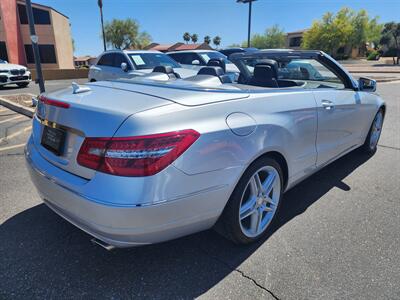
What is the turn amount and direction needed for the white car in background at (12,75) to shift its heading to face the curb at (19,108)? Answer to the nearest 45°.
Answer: approximately 45° to its right

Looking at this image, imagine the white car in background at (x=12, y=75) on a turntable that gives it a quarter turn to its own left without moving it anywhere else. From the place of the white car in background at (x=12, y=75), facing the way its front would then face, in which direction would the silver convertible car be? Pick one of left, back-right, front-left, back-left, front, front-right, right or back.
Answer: back-right

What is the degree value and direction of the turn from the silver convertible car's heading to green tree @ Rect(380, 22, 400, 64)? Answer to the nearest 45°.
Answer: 0° — it already faces it

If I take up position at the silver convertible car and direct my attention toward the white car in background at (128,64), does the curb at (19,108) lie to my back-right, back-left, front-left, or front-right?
front-left

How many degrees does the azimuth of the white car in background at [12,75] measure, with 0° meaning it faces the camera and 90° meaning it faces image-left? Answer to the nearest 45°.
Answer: approximately 315°

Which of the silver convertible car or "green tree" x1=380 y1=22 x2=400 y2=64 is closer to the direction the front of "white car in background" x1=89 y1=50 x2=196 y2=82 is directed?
the silver convertible car

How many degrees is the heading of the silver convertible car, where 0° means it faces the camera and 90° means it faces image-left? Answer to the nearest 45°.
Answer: approximately 225°
